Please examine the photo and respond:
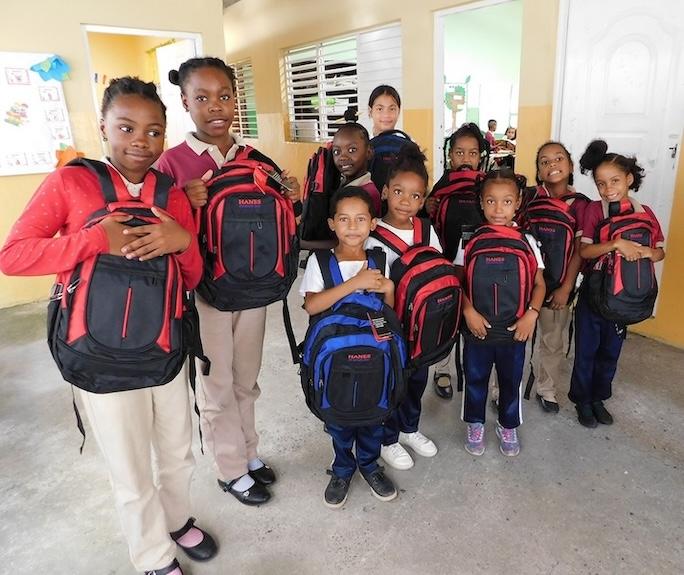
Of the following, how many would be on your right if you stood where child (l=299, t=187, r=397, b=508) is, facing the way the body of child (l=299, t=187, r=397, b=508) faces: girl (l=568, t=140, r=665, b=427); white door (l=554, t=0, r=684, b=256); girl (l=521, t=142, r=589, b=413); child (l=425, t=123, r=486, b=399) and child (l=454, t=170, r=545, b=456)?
0

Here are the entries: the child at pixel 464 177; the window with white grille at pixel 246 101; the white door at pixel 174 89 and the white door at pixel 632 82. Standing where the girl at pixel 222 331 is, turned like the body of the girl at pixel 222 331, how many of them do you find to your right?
0

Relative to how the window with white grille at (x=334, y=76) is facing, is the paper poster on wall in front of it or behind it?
in front

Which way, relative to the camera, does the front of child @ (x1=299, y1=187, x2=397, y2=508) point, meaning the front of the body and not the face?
toward the camera

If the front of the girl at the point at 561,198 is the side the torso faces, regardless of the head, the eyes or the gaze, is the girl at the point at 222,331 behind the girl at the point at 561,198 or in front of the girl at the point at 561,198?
in front

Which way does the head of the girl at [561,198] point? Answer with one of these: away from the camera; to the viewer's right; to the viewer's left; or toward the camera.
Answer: toward the camera

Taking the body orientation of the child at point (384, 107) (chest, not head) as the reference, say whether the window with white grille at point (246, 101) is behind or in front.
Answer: behind

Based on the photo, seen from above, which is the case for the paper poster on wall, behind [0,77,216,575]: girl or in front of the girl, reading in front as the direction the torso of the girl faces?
behind

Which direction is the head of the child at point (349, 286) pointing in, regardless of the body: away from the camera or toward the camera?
toward the camera

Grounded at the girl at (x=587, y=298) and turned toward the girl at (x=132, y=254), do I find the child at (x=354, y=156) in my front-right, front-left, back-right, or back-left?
front-right

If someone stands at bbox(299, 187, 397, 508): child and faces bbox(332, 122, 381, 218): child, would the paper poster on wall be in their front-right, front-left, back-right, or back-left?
front-left

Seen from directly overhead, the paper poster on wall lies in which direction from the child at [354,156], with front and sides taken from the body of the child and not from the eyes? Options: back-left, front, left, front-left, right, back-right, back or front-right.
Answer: right

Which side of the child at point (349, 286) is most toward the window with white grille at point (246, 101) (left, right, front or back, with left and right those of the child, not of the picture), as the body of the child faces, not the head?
back

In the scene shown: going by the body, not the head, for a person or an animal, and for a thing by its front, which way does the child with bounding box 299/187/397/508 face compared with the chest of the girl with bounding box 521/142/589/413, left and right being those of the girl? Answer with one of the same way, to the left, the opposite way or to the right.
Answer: the same way

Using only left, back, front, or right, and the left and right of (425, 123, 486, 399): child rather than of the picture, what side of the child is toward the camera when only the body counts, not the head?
front

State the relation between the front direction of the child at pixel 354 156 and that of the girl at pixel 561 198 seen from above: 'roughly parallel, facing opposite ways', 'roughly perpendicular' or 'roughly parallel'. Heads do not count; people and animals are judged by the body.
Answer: roughly parallel

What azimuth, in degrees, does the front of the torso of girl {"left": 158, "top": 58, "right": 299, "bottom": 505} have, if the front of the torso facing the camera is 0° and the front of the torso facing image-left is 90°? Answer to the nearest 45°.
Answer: approximately 315°

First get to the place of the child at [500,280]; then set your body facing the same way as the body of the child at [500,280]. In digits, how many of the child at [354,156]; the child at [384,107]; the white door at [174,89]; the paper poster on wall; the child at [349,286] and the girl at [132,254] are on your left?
0

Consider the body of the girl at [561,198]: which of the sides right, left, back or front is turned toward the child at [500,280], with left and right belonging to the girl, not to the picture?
front
